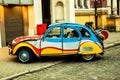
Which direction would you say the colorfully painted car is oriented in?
to the viewer's left
